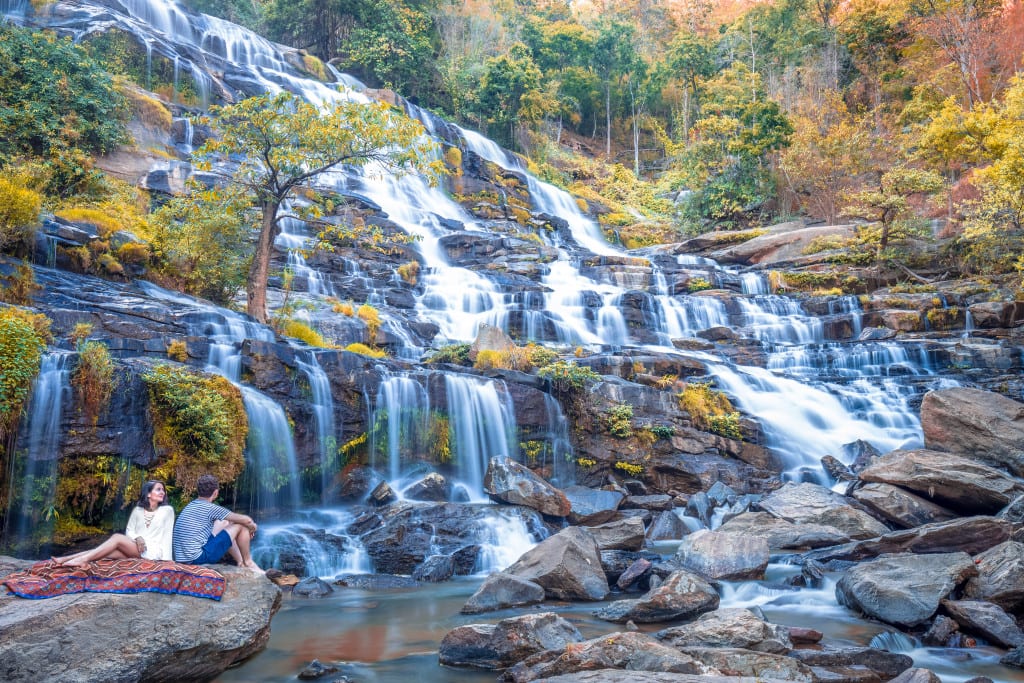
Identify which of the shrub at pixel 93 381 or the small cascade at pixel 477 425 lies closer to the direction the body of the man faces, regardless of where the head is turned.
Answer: the small cascade

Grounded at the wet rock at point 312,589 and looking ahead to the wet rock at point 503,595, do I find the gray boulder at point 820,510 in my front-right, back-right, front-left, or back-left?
front-left

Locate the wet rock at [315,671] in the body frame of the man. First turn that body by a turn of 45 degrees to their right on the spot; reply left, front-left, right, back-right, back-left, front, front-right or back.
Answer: front-right

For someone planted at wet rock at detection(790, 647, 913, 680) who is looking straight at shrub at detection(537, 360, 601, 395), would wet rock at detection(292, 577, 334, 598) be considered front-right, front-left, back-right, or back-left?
front-left

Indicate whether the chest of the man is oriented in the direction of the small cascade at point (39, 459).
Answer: no

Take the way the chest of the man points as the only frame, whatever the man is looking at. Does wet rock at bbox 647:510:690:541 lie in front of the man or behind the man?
in front

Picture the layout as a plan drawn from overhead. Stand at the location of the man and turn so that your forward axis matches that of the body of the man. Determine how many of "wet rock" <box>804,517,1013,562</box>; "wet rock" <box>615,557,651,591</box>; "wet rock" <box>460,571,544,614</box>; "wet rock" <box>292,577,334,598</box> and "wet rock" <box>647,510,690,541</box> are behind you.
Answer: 0

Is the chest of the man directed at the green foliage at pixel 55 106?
no
